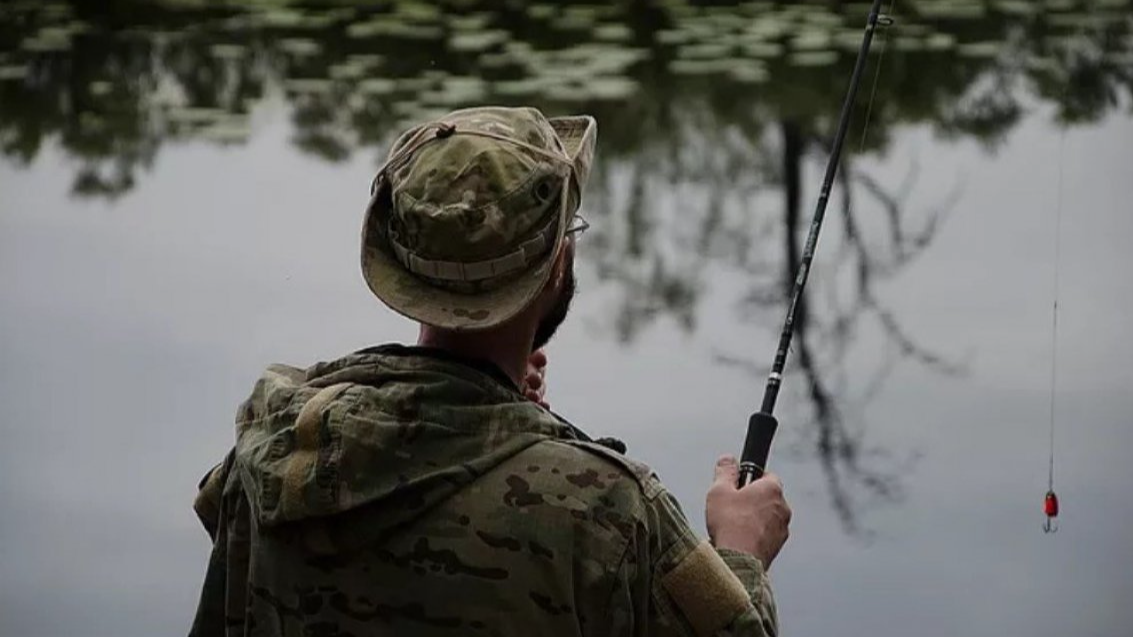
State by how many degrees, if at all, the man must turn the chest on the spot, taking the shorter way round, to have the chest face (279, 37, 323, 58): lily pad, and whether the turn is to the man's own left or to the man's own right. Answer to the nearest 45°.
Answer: approximately 45° to the man's own left

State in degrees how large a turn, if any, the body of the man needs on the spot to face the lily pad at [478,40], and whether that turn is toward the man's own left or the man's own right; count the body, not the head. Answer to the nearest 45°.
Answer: approximately 45° to the man's own left

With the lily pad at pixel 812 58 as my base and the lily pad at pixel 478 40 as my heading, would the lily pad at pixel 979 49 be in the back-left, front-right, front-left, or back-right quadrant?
back-right

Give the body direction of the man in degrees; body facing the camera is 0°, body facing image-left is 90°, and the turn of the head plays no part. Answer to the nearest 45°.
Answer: approximately 225°

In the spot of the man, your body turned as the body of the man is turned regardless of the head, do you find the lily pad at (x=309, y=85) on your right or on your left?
on your left

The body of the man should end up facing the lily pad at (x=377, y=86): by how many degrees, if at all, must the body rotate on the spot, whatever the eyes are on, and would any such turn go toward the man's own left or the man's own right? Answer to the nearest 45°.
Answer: approximately 45° to the man's own left

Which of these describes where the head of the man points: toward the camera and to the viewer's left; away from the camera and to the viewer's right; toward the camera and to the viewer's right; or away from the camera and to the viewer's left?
away from the camera and to the viewer's right
